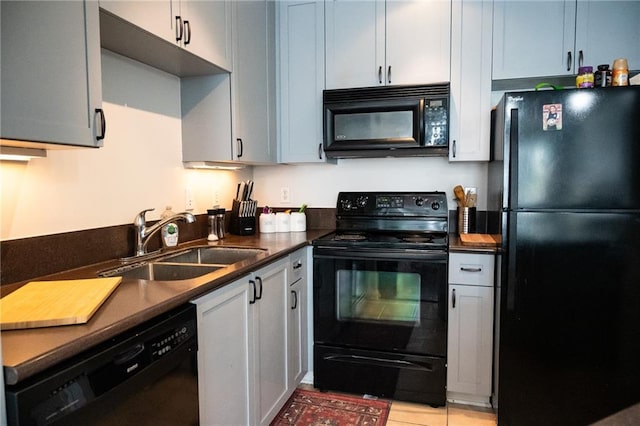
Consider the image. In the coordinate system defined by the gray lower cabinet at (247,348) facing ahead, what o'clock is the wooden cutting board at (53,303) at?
The wooden cutting board is roughly at 3 o'clock from the gray lower cabinet.

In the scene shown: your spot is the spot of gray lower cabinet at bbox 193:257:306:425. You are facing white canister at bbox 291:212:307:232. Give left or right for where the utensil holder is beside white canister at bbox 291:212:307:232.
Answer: right

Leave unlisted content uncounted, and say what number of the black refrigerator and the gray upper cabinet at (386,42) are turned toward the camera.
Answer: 2

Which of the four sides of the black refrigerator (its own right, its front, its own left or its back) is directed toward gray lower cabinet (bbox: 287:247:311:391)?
right

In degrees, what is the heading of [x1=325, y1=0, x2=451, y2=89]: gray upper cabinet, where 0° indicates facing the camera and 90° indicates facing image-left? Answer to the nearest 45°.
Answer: approximately 0°

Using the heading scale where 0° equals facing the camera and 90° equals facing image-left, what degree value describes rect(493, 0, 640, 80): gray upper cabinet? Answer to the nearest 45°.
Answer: approximately 0°

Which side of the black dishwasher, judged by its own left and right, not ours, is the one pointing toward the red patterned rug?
left
